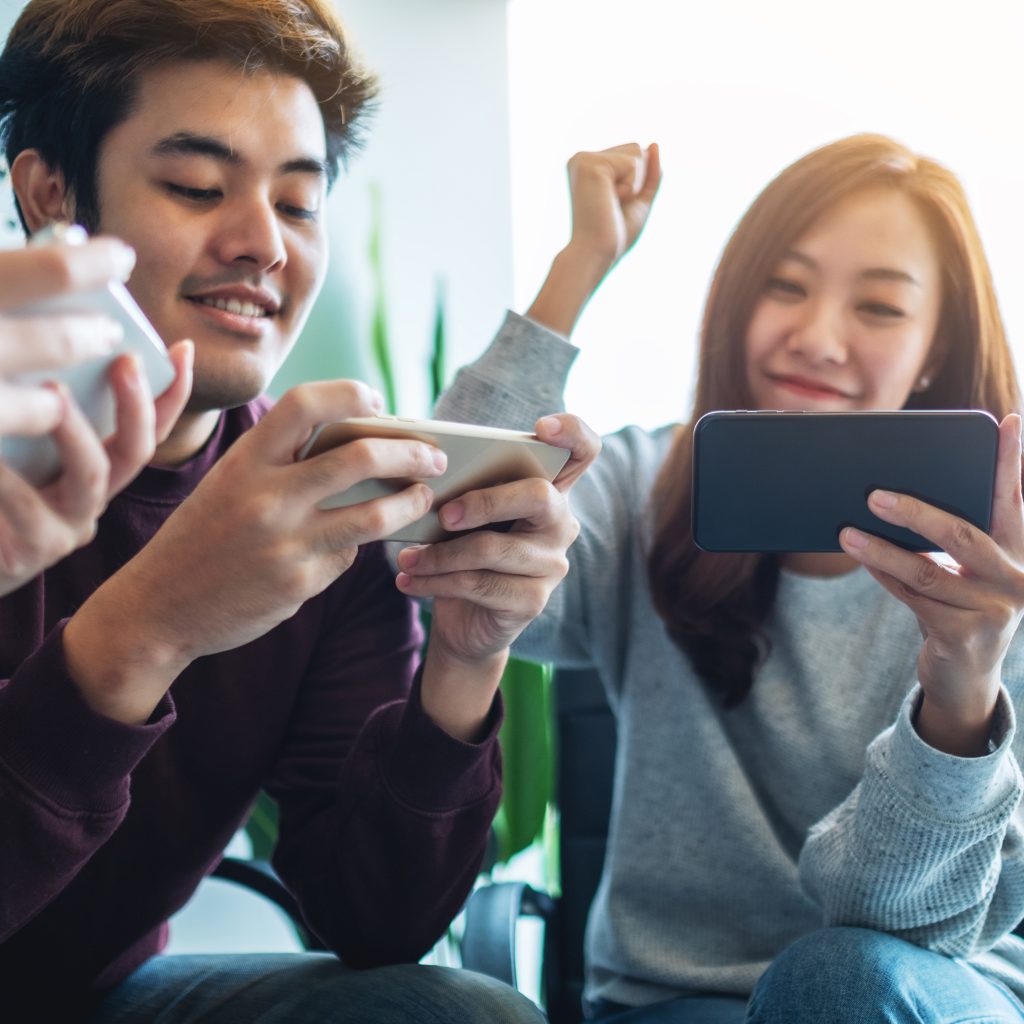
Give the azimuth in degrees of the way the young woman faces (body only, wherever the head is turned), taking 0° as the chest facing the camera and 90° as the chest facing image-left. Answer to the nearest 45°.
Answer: approximately 0°

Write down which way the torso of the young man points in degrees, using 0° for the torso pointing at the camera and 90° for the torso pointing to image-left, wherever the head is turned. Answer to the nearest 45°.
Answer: approximately 315°
